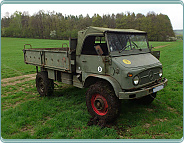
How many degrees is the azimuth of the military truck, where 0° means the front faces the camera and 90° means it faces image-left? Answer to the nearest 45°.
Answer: approximately 315°
